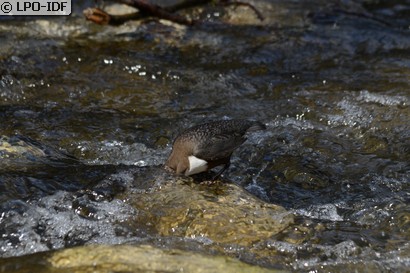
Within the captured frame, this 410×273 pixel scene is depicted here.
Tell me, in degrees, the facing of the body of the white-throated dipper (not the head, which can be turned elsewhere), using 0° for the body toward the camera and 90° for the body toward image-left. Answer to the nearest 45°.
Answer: approximately 90°

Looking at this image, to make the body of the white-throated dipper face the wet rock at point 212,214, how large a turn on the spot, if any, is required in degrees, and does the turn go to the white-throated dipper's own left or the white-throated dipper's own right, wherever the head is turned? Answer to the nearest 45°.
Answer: approximately 90° to the white-throated dipper's own left

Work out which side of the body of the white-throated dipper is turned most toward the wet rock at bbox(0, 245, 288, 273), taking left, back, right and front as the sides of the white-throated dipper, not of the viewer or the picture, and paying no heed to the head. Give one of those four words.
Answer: left
